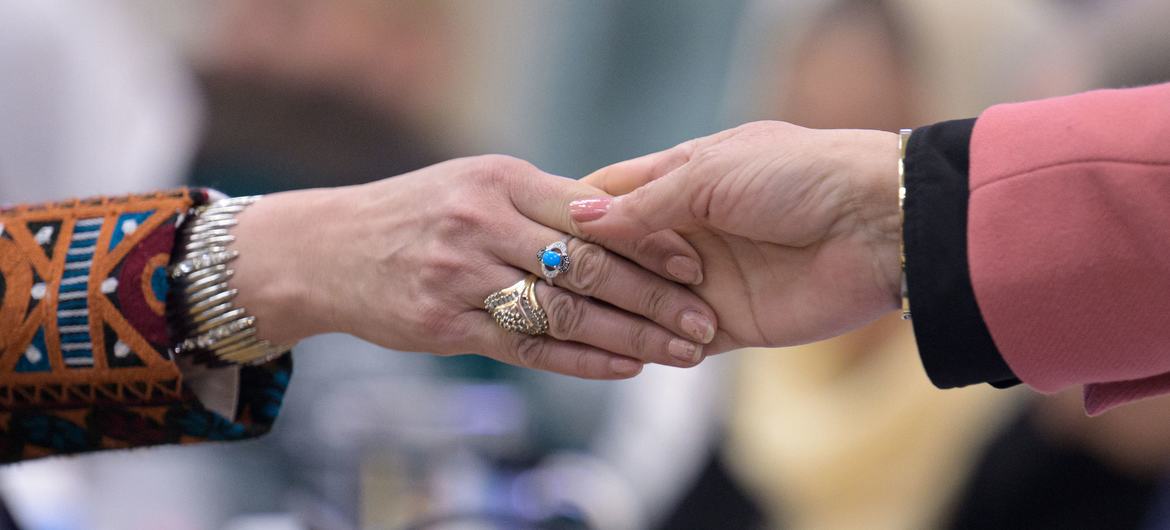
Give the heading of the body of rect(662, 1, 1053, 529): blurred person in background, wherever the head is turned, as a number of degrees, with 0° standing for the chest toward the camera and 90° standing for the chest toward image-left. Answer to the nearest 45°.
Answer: approximately 0°
